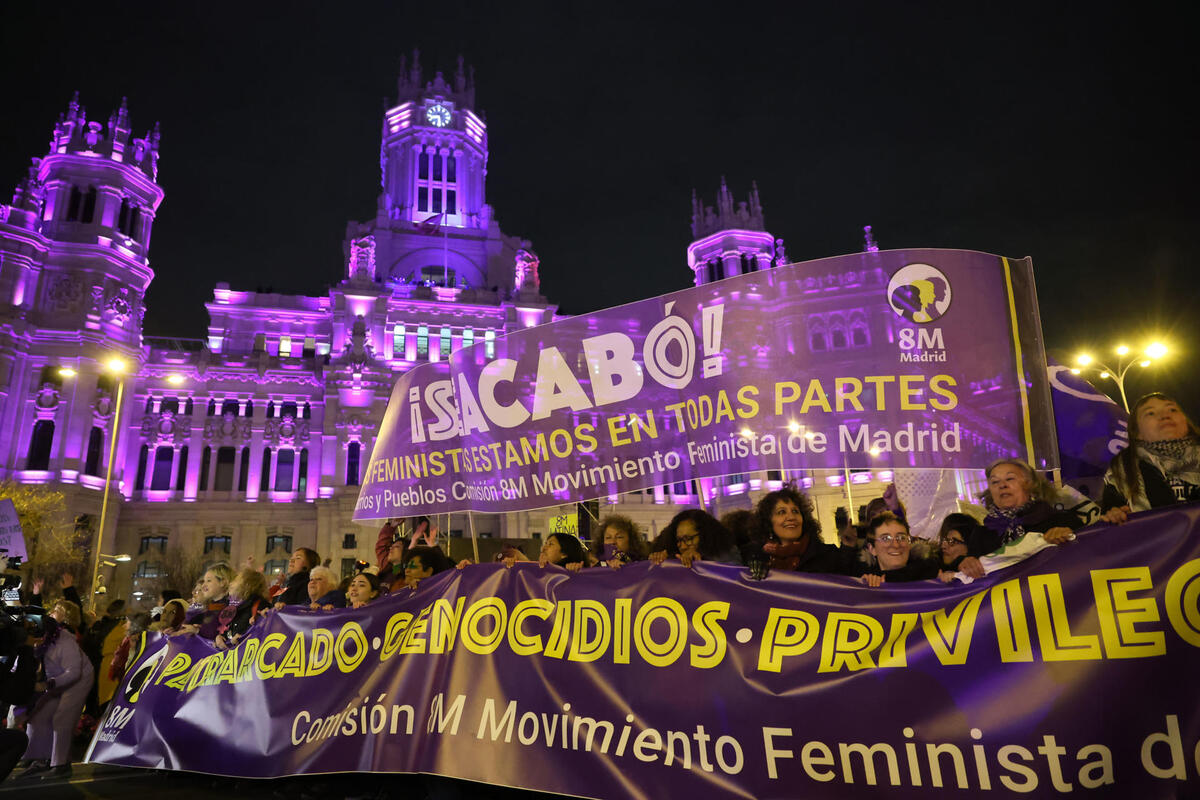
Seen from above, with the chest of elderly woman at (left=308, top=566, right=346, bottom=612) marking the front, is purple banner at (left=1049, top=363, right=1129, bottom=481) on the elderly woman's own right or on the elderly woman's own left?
on the elderly woman's own left

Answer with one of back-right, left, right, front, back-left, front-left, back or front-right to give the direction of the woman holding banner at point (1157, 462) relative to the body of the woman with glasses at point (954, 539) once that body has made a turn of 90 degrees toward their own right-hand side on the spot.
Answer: back-right

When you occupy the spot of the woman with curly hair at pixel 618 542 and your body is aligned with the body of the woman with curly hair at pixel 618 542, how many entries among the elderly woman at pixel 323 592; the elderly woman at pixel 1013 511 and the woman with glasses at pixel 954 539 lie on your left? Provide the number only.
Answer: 2

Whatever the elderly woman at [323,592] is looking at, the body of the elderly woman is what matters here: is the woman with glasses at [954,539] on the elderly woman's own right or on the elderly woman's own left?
on the elderly woman's own left

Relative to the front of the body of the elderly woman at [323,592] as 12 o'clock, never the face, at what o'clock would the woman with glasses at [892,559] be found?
The woman with glasses is roughly at 9 o'clock from the elderly woman.

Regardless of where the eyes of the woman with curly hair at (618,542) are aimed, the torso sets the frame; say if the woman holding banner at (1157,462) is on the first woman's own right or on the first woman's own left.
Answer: on the first woman's own left

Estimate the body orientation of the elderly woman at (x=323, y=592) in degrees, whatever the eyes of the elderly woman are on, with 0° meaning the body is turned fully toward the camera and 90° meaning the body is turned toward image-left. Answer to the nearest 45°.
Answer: approximately 45°
